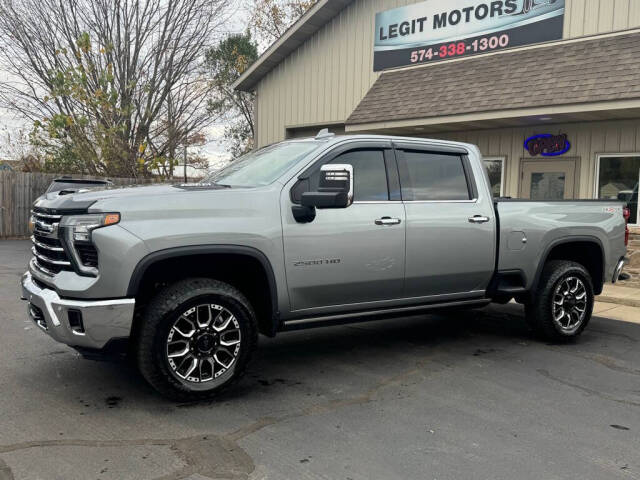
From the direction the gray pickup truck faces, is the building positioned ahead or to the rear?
to the rear

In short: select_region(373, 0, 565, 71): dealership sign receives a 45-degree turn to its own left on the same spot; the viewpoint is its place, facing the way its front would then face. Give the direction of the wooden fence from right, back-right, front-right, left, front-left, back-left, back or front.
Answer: right

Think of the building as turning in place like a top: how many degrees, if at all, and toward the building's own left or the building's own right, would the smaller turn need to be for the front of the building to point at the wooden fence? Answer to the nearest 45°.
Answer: approximately 45° to the building's own right

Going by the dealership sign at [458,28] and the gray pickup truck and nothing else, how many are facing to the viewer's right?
0

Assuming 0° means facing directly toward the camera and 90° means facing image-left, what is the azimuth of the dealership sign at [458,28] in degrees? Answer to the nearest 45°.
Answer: approximately 45°

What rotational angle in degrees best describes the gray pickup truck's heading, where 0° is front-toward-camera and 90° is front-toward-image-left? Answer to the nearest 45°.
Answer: approximately 45°

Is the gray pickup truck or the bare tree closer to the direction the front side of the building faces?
the gray pickup truck

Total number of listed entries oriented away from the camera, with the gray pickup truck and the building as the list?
0

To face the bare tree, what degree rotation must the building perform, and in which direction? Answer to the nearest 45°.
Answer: approximately 90° to its right
